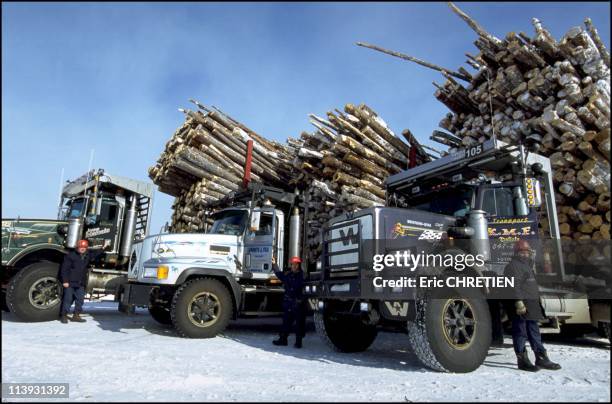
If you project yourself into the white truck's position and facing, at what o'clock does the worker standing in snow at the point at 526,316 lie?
The worker standing in snow is roughly at 9 o'clock from the white truck.

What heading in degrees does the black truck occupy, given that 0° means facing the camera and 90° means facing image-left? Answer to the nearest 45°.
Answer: approximately 45°

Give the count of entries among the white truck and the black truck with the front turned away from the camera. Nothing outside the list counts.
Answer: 0

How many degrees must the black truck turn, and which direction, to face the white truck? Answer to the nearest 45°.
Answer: approximately 45° to its right

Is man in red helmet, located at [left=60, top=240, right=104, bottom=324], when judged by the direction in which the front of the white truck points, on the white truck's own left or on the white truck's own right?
on the white truck's own right

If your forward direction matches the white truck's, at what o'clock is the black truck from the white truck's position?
The black truck is roughly at 9 o'clock from the white truck.

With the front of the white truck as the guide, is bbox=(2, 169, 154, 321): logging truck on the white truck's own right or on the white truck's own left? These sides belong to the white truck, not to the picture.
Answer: on the white truck's own right

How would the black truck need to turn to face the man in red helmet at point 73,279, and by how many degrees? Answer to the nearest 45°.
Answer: approximately 45° to its right
